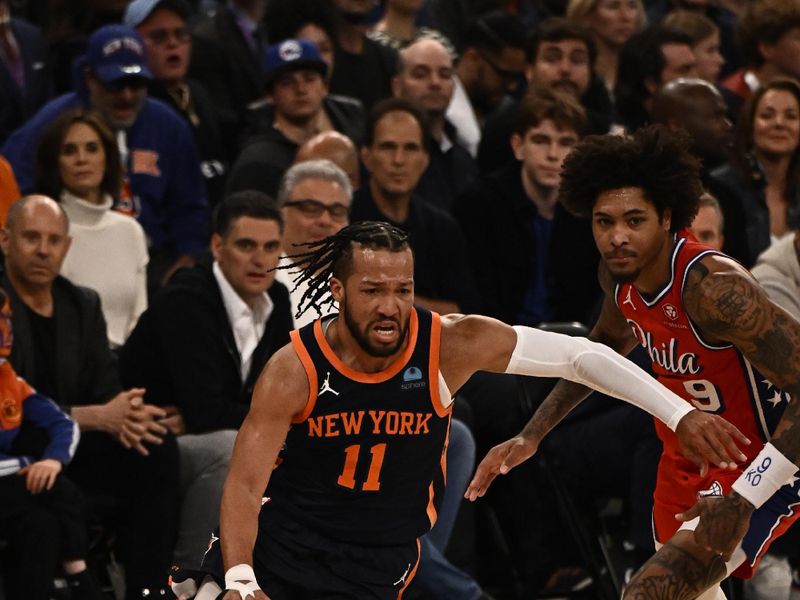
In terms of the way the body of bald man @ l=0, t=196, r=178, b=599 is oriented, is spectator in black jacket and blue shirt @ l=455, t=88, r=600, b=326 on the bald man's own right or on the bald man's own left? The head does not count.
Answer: on the bald man's own left

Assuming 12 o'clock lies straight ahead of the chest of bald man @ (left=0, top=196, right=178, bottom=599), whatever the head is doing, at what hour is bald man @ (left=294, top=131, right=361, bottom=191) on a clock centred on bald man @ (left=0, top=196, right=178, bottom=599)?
bald man @ (left=294, top=131, right=361, bottom=191) is roughly at 9 o'clock from bald man @ (left=0, top=196, right=178, bottom=599).

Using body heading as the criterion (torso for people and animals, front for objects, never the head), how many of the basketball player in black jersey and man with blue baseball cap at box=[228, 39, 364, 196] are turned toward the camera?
2

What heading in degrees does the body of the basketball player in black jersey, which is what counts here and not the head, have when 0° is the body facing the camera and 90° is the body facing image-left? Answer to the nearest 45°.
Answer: approximately 0°

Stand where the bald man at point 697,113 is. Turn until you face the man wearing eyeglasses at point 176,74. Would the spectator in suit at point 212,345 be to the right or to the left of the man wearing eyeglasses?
left

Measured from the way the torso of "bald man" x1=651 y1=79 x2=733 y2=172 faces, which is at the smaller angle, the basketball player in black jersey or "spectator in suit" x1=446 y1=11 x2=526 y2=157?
the basketball player in black jersey

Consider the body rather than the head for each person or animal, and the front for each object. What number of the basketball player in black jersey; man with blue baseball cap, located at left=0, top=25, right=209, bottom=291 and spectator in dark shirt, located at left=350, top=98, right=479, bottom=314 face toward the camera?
3

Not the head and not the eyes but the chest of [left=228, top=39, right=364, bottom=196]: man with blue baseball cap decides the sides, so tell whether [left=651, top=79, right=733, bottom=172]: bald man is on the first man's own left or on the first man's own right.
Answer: on the first man's own left

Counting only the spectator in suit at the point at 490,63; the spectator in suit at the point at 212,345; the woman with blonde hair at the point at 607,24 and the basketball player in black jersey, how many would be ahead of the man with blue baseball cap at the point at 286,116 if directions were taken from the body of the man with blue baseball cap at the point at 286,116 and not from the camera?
2
